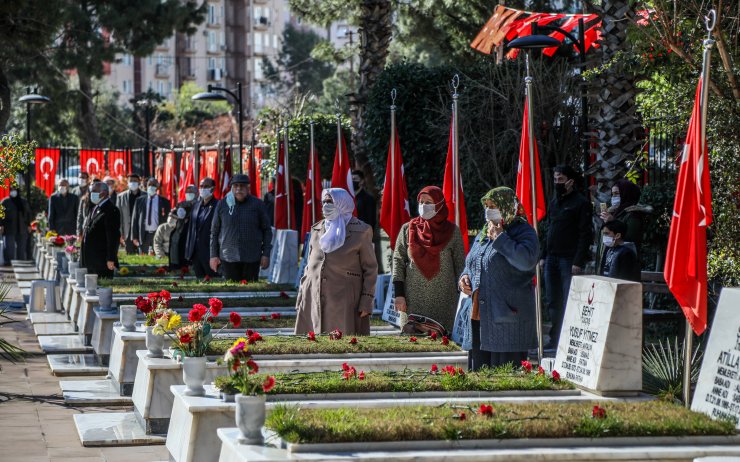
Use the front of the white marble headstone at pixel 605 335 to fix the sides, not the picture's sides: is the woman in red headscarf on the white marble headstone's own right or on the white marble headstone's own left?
on the white marble headstone's own right

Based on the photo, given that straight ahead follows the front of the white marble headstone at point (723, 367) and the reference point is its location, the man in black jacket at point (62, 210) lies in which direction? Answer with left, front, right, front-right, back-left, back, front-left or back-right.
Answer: right

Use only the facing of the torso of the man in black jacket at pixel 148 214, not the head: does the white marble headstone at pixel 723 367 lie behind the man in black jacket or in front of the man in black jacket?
in front

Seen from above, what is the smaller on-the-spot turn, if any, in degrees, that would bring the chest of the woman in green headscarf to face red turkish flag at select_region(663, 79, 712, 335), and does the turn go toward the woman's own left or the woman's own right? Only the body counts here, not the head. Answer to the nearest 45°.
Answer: approximately 90° to the woman's own left

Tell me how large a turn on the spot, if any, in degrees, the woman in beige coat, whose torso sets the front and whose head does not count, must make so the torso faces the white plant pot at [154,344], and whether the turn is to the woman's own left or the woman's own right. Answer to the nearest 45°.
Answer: approximately 45° to the woman's own right

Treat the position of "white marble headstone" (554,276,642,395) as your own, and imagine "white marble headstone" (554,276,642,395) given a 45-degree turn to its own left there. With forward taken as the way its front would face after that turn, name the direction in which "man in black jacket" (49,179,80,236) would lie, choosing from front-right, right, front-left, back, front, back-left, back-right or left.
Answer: back-right

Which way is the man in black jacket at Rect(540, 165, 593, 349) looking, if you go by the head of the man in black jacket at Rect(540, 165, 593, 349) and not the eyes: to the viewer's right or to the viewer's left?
to the viewer's left

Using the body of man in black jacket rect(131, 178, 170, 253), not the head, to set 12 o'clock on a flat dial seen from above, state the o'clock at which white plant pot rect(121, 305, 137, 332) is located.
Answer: The white plant pot is roughly at 12 o'clock from the man in black jacket.

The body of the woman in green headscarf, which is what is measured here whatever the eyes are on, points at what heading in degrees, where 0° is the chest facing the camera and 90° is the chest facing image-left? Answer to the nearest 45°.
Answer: approximately 45°

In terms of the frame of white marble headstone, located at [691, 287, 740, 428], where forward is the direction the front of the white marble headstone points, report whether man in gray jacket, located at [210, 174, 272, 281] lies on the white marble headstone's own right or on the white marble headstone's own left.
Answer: on the white marble headstone's own right

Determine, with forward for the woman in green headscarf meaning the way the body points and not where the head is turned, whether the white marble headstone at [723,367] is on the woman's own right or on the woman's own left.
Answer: on the woman's own left
